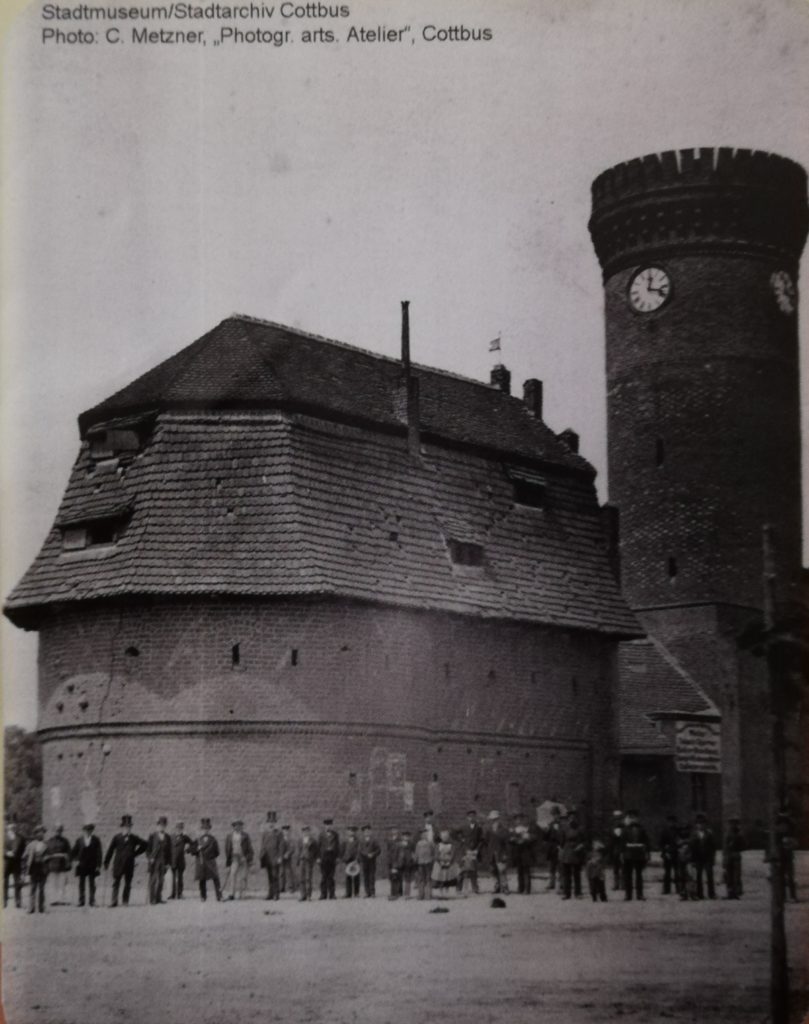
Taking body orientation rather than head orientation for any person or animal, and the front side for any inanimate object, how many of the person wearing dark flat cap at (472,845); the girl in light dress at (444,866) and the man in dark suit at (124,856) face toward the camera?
3

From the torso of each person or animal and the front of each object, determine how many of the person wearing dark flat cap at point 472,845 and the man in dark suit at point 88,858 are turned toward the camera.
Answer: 2

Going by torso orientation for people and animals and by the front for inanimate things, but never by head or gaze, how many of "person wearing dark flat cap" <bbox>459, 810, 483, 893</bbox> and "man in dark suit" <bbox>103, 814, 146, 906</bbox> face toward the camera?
2

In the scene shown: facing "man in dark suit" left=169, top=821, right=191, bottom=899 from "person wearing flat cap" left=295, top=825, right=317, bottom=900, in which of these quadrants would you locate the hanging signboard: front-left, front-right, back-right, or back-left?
back-right

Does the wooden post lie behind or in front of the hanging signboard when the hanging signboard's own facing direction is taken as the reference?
in front

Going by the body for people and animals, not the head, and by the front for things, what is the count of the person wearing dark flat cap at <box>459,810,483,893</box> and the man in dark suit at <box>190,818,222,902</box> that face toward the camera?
2
